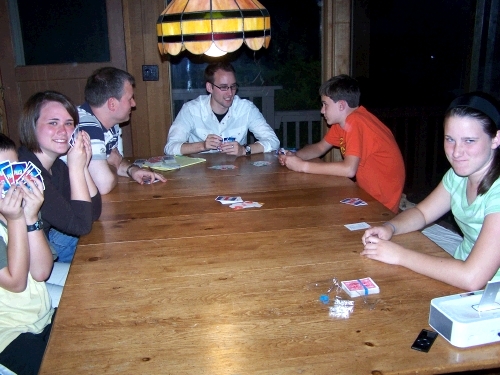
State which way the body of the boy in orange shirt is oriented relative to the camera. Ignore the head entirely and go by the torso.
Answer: to the viewer's left

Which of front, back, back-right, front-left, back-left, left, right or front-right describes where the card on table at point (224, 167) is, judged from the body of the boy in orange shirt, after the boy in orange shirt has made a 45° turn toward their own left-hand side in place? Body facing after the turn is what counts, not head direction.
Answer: front-right

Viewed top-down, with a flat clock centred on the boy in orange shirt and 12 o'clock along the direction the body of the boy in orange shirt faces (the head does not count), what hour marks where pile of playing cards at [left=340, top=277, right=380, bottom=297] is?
The pile of playing cards is roughly at 9 o'clock from the boy in orange shirt.

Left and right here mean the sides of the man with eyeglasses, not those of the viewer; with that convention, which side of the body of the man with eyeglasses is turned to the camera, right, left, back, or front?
front

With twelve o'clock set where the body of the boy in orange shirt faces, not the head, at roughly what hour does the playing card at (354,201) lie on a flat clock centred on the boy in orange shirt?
The playing card is roughly at 9 o'clock from the boy in orange shirt.

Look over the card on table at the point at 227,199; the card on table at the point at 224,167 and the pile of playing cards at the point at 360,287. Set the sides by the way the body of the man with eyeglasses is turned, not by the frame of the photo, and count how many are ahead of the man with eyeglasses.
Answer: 3

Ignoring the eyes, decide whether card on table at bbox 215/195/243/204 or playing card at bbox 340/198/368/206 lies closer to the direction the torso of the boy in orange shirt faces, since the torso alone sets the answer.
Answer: the card on table

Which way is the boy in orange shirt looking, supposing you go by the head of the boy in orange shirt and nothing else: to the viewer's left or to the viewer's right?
to the viewer's left

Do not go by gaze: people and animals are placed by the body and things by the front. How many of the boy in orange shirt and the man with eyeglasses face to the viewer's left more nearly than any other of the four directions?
1

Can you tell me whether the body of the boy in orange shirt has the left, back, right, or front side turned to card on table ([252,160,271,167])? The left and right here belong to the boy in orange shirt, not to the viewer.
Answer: front

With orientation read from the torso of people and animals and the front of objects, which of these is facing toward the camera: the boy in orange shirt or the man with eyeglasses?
the man with eyeglasses

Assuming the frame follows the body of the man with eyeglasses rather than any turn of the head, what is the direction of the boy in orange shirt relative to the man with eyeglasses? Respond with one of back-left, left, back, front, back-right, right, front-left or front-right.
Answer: front-left

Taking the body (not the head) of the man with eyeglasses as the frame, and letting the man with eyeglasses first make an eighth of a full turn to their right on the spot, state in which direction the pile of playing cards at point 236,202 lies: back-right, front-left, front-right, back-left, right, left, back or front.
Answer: front-left

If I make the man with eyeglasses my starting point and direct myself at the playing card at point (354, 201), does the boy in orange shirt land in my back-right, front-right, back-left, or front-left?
front-left

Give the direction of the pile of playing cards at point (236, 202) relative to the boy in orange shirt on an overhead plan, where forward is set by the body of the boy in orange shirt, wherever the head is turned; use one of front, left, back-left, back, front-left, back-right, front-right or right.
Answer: front-left

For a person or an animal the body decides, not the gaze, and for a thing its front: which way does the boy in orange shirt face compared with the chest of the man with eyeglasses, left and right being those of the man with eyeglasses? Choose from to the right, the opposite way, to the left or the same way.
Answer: to the right
